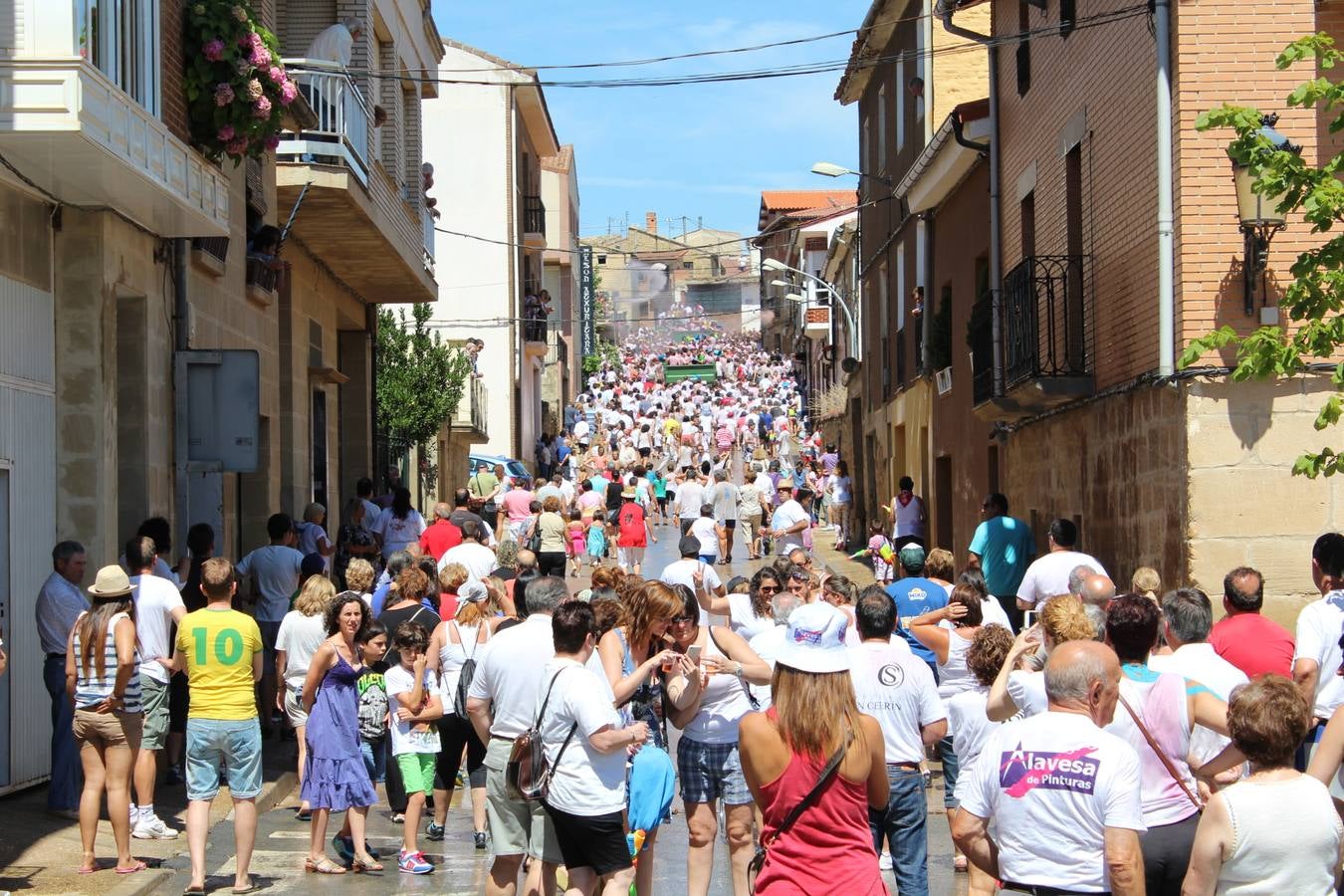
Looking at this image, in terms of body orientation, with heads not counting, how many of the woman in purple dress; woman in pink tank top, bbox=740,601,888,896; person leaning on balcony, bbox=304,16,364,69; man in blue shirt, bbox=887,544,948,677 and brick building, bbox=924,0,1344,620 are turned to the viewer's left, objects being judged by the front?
1

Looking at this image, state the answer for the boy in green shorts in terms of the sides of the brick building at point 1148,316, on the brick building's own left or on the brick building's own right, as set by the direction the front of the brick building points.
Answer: on the brick building's own left

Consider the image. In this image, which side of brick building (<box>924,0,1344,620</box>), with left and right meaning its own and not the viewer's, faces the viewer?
left

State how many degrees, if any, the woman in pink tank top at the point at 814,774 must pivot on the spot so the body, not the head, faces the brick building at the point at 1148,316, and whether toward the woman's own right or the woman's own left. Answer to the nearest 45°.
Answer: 0° — they already face it

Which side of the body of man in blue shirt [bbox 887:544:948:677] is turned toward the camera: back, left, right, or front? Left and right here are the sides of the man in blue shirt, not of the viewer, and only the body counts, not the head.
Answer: back

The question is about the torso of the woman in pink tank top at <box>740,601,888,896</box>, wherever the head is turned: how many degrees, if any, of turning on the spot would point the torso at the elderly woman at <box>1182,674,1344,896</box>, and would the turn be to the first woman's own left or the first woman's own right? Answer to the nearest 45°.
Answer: approximately 90° to the first woman's own right

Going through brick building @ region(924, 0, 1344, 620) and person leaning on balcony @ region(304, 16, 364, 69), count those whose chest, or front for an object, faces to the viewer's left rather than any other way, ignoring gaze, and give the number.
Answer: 1

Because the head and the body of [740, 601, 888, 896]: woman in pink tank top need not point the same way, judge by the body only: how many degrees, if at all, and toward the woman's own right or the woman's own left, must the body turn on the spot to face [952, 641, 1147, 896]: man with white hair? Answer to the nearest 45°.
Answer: approximately 90° to the woman's own right

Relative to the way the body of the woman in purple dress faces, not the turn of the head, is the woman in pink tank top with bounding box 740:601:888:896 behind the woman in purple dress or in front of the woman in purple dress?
in front

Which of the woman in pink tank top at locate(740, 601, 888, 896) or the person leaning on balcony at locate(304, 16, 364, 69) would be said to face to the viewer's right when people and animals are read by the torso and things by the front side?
the person leaning on balcony

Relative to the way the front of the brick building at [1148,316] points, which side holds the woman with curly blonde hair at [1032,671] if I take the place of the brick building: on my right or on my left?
on my left

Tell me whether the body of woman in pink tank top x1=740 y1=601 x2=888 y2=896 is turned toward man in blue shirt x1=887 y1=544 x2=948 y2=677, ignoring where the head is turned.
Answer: yes

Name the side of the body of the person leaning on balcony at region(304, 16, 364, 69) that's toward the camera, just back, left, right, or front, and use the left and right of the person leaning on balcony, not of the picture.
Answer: right

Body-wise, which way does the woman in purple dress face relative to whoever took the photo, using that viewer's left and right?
facing the viewer and to the right of the viewer

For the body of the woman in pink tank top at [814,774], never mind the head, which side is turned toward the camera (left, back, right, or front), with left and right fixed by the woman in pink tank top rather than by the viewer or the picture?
back
